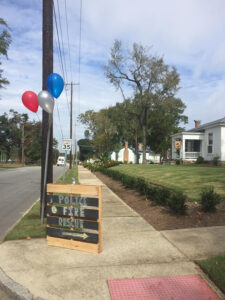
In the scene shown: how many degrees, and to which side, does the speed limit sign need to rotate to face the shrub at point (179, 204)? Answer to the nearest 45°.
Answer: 0° — it already faces it

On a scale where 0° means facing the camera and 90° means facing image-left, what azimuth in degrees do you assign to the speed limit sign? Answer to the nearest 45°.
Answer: approximately 0°

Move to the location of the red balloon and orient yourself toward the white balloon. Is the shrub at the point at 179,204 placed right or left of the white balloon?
left

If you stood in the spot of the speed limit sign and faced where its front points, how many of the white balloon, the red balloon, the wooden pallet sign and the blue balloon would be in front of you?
4

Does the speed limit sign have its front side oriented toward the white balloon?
yes

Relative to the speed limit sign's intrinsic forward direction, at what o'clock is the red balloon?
The red balloon is roughly at 12 o'clock from the speed limit sign.

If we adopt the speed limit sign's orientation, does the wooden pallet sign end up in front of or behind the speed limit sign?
in front

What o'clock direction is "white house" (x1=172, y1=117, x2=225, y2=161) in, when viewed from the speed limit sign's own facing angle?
The white house is roughly at 8 o'clock from the speed limit sign.

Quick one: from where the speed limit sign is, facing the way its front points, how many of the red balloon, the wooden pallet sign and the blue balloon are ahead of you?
3

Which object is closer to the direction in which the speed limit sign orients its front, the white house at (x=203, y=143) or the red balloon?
the red balloon

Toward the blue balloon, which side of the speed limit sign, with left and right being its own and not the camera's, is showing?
front
